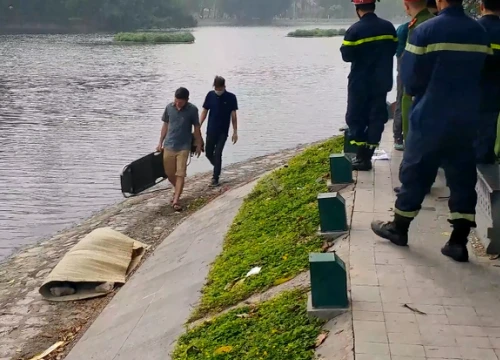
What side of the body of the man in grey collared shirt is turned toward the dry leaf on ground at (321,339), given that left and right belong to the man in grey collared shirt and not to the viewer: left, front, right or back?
front

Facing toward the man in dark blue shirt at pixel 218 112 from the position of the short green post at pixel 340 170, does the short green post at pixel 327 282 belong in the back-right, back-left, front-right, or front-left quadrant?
back-left

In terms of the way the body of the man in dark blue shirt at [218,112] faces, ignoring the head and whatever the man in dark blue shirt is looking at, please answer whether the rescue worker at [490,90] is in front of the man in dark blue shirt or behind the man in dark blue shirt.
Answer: in front

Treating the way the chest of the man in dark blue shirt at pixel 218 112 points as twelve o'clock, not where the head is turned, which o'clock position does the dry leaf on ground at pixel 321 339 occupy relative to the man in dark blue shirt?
The dry leaf on ground is roughly at 12 o'clock from the man in dark blue shirt.

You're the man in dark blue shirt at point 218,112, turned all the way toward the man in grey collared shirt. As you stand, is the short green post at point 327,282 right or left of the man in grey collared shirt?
left

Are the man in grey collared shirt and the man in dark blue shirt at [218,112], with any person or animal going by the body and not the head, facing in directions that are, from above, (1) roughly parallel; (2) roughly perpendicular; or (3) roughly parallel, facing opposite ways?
roughly parallel

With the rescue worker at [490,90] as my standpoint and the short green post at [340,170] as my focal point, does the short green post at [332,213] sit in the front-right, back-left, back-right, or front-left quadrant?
front-left

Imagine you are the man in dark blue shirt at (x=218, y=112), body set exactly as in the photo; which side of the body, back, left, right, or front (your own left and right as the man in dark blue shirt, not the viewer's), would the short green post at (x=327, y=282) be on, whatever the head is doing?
front

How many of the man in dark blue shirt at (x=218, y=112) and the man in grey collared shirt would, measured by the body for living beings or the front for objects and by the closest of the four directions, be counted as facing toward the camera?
2

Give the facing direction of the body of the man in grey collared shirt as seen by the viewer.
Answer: toward the camera

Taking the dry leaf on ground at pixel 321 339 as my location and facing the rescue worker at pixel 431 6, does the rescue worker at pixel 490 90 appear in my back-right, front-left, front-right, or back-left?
front-right

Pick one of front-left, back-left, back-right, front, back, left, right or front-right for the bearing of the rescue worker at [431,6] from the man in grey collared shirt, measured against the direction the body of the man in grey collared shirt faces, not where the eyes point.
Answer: front-left

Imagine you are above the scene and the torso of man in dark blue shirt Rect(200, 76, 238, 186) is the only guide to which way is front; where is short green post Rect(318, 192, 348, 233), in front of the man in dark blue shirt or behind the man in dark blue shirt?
in front

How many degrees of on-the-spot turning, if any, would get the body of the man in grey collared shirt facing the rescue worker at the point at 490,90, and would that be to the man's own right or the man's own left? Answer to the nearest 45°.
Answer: approximately 45° to the man's own left
